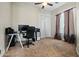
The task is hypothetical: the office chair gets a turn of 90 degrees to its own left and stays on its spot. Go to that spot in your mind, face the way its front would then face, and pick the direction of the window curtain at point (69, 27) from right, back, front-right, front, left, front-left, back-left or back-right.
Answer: back-left

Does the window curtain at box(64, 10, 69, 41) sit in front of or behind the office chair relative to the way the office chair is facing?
behind

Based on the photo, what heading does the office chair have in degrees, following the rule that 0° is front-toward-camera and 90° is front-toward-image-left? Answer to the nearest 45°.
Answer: approximately 135°
